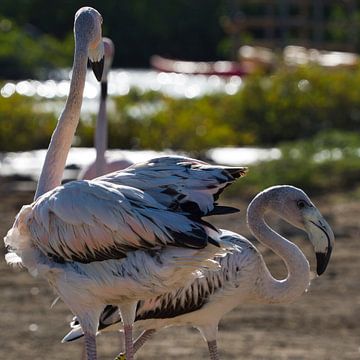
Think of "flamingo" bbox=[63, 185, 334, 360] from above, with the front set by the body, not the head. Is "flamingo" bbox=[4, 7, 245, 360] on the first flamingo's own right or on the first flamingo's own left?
on the first flamingo's own right

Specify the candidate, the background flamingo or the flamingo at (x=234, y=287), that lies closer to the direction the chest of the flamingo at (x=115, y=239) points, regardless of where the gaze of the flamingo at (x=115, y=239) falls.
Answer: the background flamingo

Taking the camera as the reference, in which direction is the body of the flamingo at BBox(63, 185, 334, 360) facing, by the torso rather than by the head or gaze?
to the viewer's right

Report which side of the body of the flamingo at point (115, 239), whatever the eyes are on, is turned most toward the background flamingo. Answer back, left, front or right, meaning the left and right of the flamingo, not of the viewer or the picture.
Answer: right

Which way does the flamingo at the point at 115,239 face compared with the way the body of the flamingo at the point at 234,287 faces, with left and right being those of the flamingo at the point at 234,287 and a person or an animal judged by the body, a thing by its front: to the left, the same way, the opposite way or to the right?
the opposite way

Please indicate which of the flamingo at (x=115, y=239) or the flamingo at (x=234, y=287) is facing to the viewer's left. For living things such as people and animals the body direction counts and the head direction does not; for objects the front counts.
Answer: the flamingo at (x=115, y=239)

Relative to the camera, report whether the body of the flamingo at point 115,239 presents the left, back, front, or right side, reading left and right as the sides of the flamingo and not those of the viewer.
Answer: left

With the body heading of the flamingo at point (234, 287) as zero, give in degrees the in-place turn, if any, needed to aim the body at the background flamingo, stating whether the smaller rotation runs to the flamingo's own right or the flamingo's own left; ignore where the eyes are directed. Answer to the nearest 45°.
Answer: approximately 135° to the flamingo's own left

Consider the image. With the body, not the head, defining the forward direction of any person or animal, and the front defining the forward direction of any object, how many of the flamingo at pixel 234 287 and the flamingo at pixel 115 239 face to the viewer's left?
1
